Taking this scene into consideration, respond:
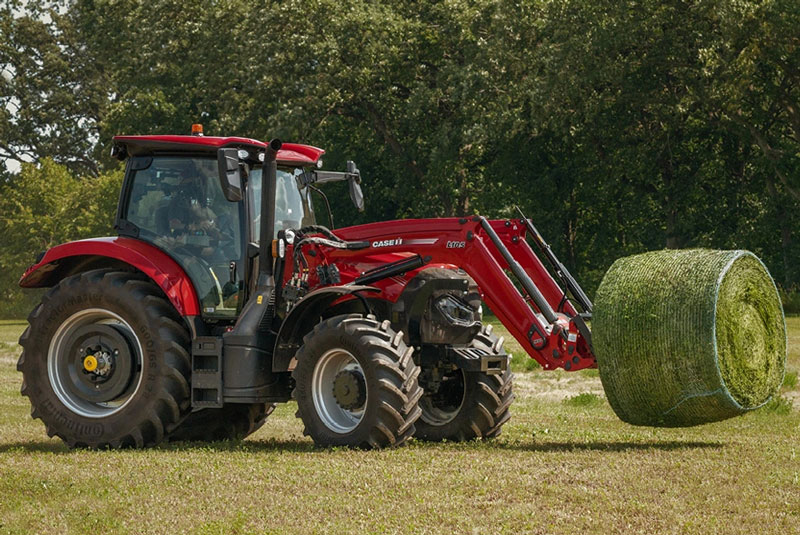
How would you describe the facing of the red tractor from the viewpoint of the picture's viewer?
facing the viewer and to the right of the viewer

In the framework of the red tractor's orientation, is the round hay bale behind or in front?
in front
